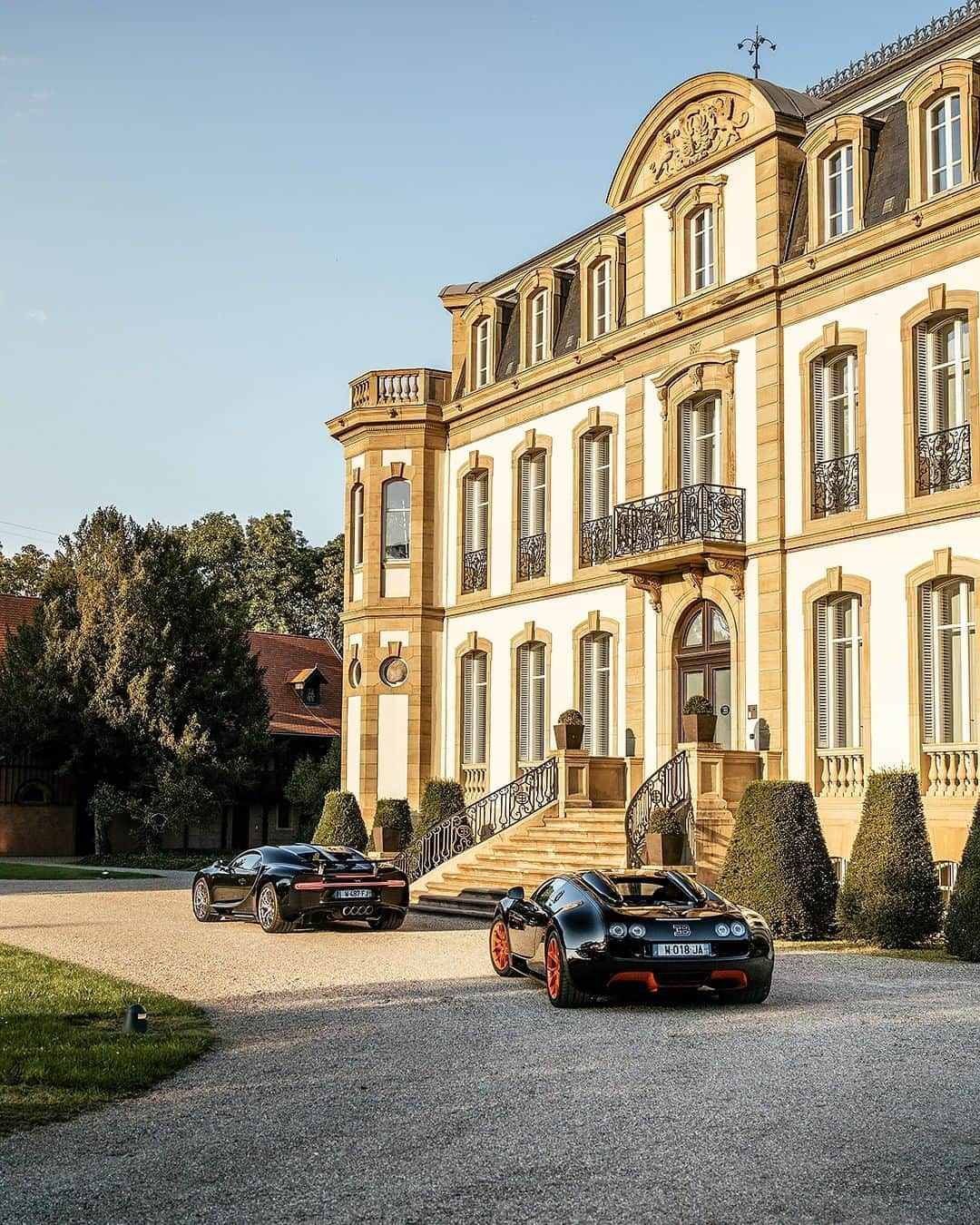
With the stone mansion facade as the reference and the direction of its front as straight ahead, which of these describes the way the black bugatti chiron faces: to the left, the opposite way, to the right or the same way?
to the right

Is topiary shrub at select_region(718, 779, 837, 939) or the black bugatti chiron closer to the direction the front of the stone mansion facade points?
the black bugatti chiron

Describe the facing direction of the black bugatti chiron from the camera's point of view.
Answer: facing away from the viewer and to the left of the viewer

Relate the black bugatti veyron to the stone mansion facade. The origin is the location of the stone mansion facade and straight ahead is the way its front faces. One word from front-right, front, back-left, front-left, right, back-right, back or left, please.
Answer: front-left

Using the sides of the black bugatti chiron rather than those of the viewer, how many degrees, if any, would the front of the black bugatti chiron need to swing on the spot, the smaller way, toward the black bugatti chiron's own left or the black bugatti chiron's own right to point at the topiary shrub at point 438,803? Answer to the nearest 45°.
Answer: approximately 45° to the black bugatti chiron's own right

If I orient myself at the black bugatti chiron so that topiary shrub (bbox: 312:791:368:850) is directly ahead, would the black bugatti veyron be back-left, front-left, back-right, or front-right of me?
back-right

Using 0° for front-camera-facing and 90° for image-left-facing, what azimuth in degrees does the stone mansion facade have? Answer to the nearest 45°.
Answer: approximately 45°

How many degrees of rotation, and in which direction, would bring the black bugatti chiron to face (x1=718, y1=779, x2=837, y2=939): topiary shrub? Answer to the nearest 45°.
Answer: approximately 135° to its right

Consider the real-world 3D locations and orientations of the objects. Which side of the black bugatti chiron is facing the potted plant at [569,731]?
right
